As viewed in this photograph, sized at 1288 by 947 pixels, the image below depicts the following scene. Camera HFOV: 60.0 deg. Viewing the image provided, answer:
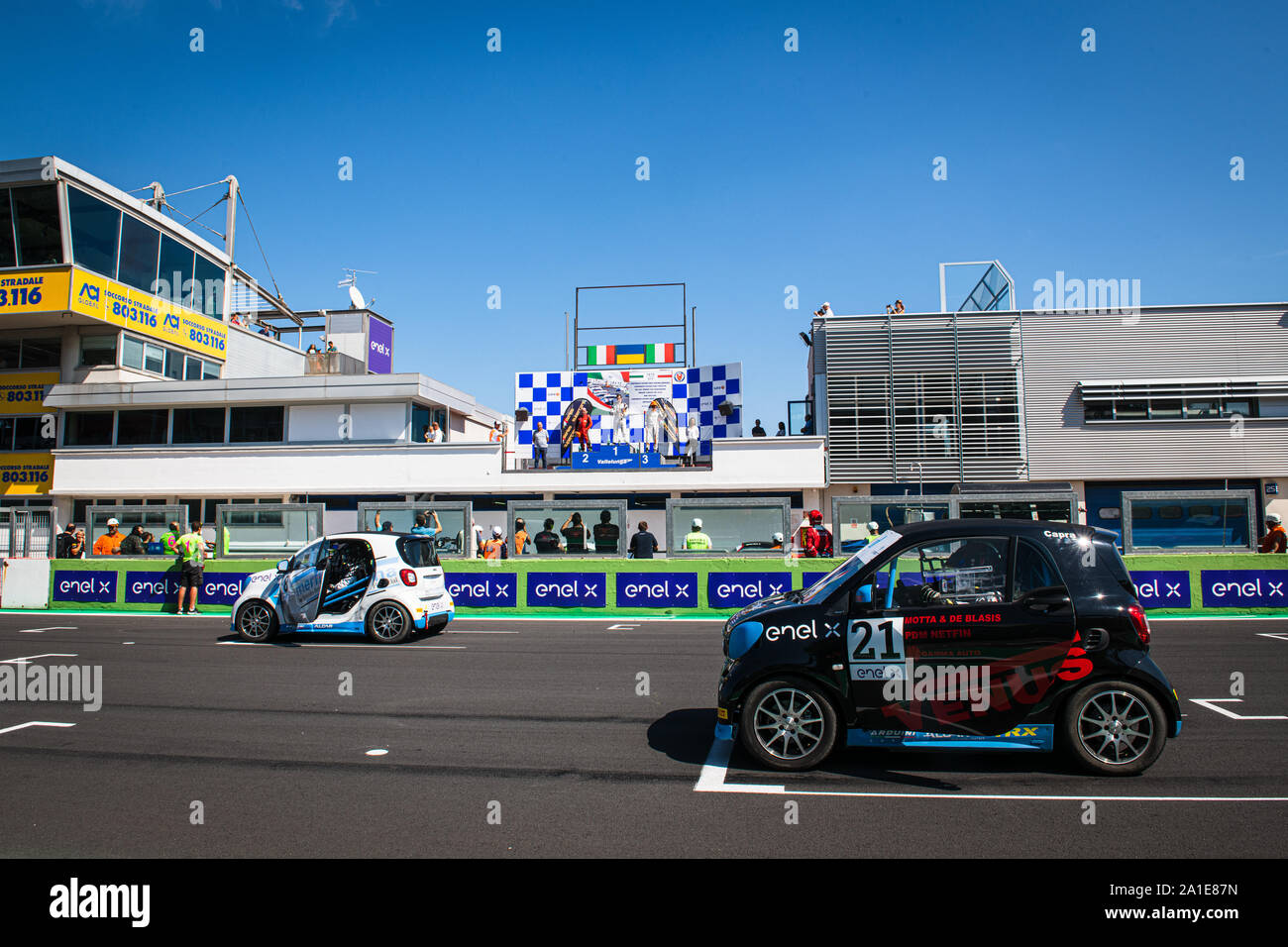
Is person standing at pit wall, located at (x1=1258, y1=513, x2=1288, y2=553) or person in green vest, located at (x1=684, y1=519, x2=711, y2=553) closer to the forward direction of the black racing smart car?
the person in green vest

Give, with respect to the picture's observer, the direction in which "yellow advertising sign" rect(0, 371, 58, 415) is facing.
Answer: facing the viewer

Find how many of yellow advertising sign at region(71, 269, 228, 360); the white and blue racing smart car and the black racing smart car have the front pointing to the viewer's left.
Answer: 2

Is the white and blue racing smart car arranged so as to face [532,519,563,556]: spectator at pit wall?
no

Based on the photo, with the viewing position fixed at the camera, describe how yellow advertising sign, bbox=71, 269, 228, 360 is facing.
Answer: facing the viewer and to the right of the viewer

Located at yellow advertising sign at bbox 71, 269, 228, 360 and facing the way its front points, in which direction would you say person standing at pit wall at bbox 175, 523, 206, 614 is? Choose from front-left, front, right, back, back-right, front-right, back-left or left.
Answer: front-right

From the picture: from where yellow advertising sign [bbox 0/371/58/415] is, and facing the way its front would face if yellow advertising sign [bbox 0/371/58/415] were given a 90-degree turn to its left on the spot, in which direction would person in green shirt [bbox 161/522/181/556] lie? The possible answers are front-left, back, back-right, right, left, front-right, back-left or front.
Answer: right

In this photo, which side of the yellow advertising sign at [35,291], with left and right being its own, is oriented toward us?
front

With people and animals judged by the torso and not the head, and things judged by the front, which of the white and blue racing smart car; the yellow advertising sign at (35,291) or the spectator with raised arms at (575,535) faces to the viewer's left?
the white and blue racing smart car

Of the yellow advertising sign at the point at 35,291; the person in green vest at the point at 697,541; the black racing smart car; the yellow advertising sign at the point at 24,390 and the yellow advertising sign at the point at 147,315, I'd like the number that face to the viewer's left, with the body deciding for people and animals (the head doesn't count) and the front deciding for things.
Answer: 1

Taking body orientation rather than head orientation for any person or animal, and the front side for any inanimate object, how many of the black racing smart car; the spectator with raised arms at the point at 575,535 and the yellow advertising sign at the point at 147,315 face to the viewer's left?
1

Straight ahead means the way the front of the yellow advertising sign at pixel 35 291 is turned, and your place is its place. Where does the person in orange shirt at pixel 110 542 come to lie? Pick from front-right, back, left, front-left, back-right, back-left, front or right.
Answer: front

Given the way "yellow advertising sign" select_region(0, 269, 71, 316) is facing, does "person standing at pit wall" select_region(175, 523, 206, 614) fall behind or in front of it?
in front

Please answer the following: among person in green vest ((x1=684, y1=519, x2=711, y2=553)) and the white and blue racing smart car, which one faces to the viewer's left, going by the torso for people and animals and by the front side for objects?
the white and blue racing smart car

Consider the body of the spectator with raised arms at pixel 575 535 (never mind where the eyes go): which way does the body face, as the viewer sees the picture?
away from the camera

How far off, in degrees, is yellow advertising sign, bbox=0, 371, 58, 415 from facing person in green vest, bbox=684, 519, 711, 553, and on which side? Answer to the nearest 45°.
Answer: approximately 45° to its left

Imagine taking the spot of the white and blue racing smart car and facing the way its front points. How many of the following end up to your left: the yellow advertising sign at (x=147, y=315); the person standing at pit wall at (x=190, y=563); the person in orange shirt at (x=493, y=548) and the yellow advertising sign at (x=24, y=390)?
0

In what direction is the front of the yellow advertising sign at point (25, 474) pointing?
toward the camera
